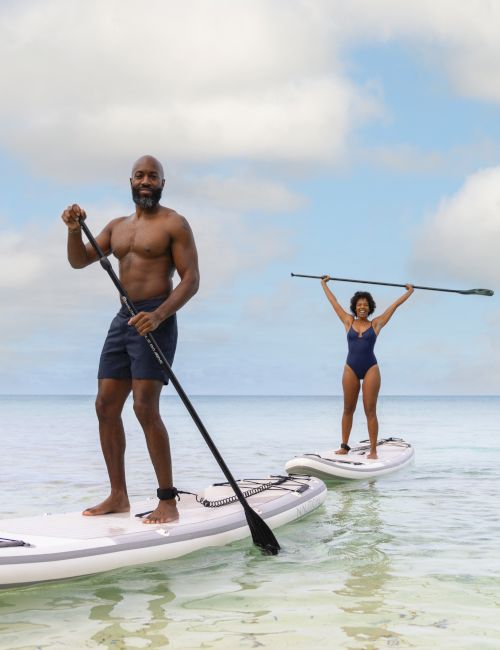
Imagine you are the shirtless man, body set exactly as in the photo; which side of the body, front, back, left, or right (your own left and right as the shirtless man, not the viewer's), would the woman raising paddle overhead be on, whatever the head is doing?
back

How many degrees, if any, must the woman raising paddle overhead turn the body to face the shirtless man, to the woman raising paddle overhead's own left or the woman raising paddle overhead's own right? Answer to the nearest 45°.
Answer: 0° — they already face them
